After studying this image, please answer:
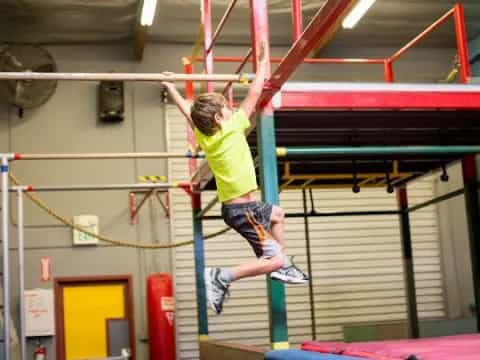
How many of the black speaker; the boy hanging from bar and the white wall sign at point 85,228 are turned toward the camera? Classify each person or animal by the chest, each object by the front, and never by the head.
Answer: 2

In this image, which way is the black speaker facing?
toward the camera

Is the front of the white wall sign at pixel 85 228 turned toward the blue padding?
yes

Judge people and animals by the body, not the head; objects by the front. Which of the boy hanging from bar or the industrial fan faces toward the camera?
the industrial fan

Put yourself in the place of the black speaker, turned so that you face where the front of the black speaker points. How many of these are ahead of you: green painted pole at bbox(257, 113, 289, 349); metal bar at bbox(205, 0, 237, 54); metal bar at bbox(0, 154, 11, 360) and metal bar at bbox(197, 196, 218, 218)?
4

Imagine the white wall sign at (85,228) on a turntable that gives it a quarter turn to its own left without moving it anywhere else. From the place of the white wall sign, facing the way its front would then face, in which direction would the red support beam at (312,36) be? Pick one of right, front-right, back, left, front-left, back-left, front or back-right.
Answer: right

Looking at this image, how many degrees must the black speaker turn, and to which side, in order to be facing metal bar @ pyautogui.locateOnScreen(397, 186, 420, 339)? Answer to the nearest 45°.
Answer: approximately 45° to its left

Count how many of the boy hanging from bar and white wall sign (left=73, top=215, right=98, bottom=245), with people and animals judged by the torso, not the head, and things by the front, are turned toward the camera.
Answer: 1

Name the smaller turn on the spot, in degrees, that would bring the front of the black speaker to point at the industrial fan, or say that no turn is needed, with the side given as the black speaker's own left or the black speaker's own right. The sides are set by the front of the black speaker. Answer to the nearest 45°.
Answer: approximately 90° to the black speaker's own right

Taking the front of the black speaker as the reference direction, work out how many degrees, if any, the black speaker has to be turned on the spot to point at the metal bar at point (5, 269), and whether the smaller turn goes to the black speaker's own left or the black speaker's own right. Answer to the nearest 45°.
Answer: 0° — it already faces it

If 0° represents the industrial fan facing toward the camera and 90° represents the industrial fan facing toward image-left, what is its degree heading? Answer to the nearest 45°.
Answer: approximately 0°

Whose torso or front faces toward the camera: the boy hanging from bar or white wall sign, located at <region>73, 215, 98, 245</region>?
the white wall sign

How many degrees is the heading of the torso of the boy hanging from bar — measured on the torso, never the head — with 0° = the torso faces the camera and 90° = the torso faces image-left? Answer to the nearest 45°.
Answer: approximately 225°

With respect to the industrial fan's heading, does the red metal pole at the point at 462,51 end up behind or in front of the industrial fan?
in front

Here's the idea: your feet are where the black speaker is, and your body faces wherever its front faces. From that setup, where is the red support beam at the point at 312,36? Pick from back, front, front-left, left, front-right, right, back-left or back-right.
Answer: front
